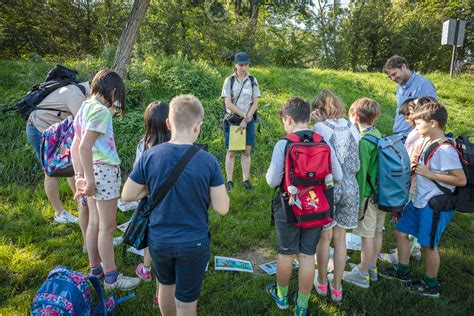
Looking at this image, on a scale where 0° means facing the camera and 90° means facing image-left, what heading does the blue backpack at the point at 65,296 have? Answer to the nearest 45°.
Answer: approximately 45°

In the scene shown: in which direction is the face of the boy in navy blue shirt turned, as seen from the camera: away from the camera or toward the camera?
away from the camera

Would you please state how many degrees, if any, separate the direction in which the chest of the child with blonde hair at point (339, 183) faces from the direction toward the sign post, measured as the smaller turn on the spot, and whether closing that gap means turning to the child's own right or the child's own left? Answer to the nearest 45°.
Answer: approximately 45° to the child's own right

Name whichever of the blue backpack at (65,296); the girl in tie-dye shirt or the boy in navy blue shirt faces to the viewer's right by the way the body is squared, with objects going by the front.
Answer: the girl in tie-dye shirt

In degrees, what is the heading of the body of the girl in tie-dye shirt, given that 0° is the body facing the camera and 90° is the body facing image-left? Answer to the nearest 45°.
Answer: approximately 270°

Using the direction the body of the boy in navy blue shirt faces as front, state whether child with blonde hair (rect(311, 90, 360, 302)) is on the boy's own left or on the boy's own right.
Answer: on the boy's own right

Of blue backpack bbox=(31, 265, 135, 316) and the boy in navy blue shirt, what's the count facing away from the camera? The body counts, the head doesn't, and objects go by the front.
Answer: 1

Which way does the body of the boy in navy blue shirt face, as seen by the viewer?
away from the camera

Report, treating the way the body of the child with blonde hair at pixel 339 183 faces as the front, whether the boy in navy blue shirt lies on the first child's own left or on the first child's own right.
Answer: on the first child's own left

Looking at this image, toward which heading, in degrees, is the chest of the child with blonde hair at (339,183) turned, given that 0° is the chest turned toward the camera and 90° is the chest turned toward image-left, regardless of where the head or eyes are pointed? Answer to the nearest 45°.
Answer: approximately 135°

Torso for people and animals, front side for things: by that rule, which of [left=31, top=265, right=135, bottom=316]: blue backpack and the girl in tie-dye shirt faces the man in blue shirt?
the girl in tie-dye shirt
